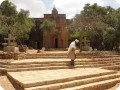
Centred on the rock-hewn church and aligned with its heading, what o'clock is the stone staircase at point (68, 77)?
The stone staircase is roughly at 12 o'clock from the rock-hewn church.

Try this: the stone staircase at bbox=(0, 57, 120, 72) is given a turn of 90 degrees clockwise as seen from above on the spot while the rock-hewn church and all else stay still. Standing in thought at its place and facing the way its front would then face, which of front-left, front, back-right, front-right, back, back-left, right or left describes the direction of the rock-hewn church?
right

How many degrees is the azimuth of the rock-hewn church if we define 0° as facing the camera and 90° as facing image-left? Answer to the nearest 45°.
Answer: approximately 0°

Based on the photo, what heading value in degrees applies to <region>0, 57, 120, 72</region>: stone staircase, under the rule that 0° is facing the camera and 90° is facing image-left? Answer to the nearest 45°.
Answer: approximately 0°

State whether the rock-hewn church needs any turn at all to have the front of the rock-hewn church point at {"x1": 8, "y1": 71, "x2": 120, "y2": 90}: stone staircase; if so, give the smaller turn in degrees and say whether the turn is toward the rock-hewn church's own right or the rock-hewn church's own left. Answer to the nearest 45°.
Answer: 0° — it already faces it
